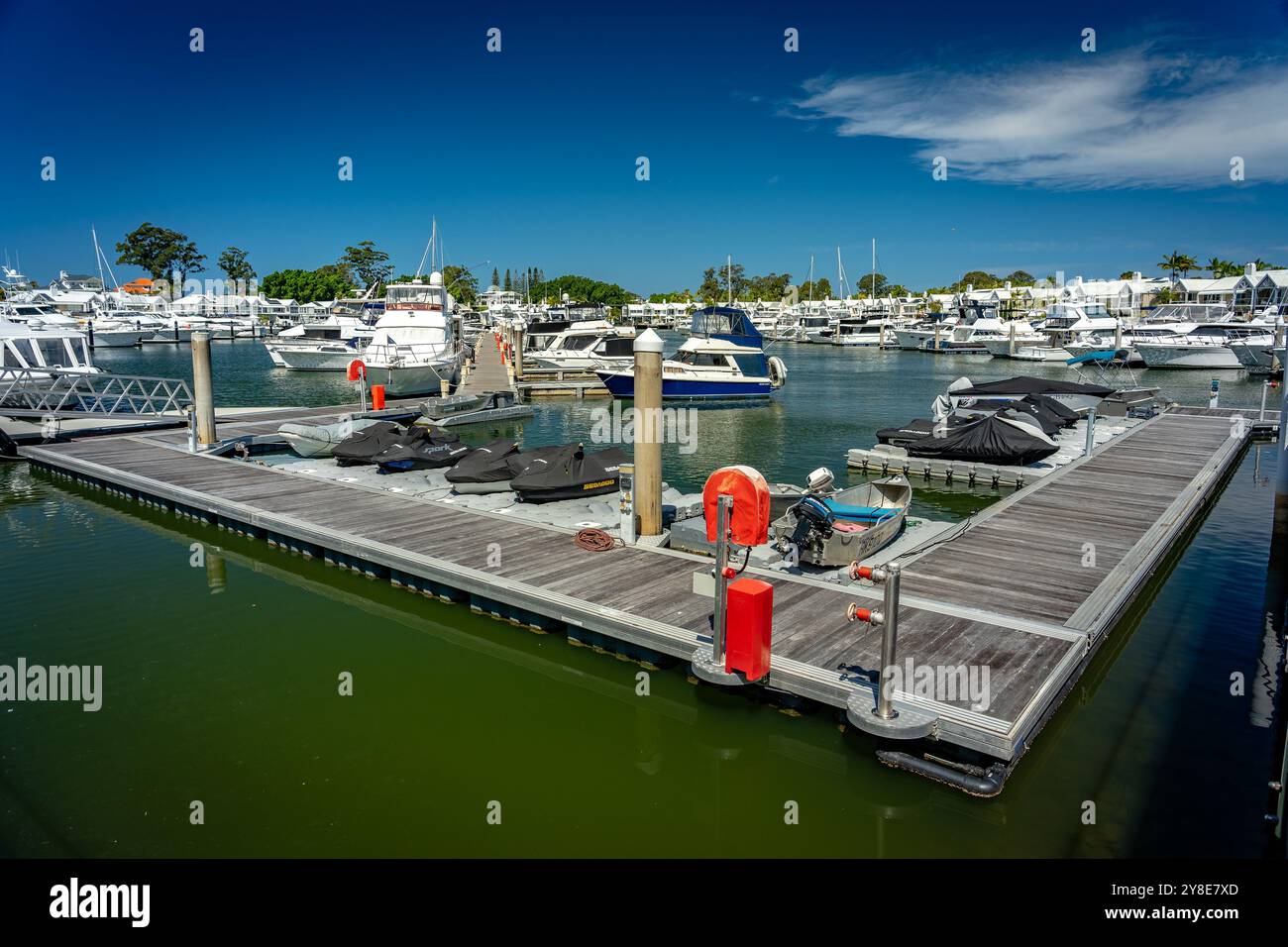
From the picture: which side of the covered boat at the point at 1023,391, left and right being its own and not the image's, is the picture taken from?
right

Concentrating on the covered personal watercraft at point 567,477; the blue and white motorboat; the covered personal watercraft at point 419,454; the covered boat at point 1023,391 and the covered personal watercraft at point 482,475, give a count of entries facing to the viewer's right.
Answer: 1

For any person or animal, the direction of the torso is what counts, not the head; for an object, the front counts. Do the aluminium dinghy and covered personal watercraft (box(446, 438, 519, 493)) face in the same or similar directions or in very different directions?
very different directions

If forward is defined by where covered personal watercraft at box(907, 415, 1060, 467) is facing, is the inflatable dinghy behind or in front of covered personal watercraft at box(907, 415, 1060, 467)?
behind

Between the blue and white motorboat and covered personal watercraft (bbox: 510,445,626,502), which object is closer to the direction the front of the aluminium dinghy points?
the blue and white motorboat

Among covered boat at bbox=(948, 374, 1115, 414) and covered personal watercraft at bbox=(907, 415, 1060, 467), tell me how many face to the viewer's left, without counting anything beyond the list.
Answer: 0

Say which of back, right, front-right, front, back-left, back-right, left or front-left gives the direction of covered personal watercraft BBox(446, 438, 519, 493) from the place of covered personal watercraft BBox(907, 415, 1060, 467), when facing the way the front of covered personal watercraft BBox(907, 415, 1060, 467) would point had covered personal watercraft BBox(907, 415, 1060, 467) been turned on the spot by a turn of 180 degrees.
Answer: front-left

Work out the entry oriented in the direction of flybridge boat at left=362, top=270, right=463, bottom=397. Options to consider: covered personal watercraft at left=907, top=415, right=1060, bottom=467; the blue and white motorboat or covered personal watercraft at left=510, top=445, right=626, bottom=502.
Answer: the blue and white motorboat

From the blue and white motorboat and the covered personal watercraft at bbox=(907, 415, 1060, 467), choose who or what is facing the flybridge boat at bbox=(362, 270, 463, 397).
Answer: the blue and white motorboat

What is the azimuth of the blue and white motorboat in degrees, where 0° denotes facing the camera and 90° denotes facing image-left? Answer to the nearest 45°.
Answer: approximately 90°

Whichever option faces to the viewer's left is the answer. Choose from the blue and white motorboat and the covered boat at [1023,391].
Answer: the blue and white motorboat

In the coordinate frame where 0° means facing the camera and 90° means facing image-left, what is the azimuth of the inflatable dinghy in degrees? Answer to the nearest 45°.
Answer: approximately 45°

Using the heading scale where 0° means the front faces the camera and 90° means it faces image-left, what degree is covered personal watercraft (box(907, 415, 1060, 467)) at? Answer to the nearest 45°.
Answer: approximately 270°
